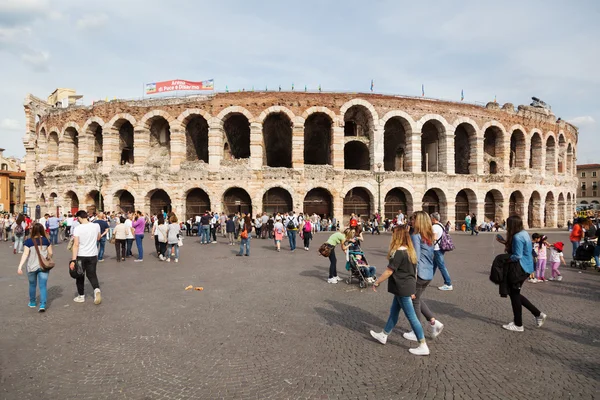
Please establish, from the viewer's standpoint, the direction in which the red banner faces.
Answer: facing the viewer

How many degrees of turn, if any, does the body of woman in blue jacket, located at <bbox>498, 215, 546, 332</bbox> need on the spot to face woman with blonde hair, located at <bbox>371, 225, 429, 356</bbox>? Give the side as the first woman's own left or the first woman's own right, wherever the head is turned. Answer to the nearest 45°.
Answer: approximately 45° to the first woman's own left

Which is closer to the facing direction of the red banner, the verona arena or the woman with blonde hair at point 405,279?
the woman with blonde hair

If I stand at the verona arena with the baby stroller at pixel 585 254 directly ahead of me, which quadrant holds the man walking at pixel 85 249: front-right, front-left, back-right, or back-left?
front-right

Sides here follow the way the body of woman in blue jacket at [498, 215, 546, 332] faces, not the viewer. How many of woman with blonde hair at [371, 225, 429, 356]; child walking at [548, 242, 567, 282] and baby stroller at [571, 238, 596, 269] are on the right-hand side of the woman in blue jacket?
2

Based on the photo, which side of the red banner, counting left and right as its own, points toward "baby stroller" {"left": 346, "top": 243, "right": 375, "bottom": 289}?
front

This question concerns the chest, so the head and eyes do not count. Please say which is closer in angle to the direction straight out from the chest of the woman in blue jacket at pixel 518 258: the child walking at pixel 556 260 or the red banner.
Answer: the red banner

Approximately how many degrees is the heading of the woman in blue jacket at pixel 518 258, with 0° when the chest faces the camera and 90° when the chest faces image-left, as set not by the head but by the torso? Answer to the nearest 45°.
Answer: approximately 90°

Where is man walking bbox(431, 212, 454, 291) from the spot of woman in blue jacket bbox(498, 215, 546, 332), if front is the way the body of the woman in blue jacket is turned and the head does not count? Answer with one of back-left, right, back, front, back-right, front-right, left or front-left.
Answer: front-right
